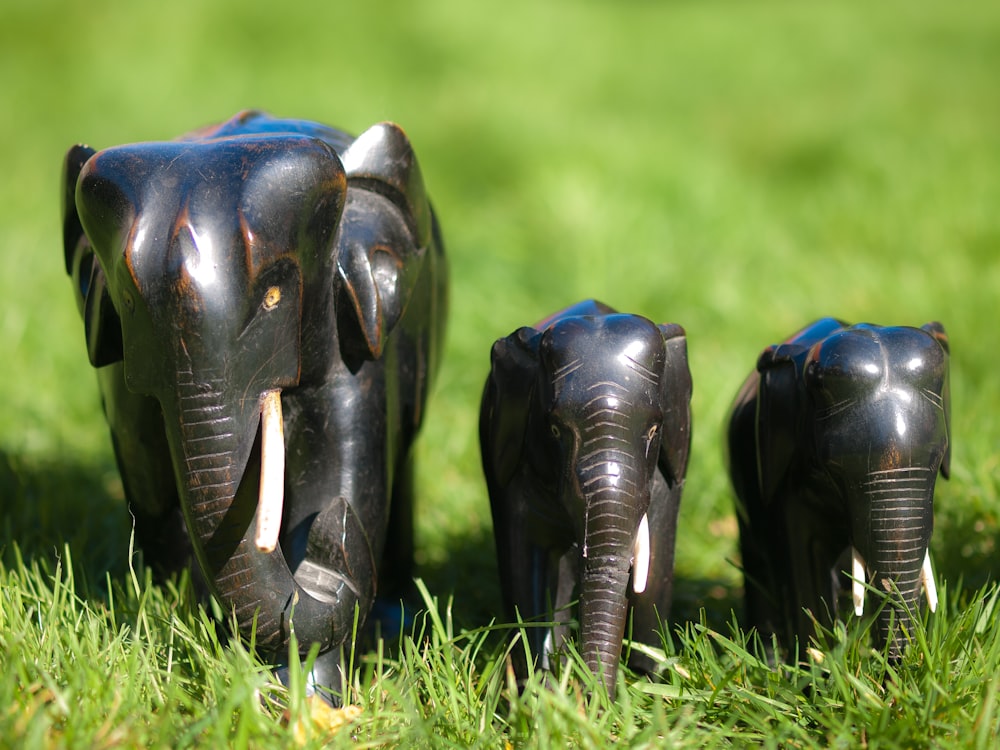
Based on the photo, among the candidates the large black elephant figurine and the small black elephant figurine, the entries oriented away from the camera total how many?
0

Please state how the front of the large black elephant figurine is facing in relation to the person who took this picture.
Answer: facing the viewer and to the left of the viewer

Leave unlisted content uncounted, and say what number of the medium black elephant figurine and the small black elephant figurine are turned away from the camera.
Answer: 0

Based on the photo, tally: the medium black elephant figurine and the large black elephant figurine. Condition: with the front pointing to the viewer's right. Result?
0

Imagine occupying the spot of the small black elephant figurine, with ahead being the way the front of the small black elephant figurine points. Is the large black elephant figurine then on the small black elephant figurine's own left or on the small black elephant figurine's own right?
on the small black elephant figurine's own right

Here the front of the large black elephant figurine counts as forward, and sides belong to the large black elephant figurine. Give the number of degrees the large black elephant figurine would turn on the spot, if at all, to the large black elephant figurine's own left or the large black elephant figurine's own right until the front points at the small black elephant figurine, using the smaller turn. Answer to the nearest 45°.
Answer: approximately 135° to the large black elephant figurine's own left

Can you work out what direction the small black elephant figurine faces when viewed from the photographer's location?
facing the viewer and to the right of the viewer
